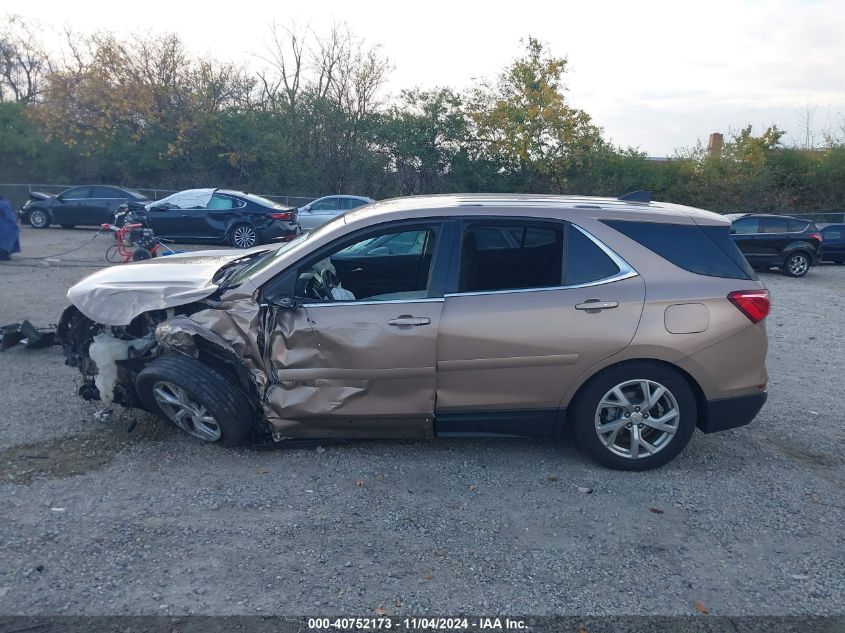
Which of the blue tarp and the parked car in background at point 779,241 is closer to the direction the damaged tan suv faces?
the blue tarp

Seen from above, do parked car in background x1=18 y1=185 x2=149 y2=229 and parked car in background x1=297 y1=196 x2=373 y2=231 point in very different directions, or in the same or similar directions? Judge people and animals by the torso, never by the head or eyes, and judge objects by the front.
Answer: same or similar directions

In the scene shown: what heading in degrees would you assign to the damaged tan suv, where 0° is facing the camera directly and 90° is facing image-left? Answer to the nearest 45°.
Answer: approximately 90°

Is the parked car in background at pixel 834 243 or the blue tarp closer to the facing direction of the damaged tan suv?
the blue tarp

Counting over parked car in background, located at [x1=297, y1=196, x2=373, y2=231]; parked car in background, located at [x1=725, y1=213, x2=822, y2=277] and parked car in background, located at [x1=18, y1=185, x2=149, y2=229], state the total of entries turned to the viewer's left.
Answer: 3

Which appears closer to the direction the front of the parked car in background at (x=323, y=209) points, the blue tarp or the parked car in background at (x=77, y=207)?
the parked car in background

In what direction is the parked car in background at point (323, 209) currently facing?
to the viewer's left

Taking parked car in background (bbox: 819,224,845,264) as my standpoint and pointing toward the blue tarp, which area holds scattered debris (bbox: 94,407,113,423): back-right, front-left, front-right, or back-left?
front-left

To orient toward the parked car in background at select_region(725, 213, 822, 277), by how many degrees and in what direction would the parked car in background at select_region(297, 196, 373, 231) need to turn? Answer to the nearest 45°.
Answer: approximately 135° to its left

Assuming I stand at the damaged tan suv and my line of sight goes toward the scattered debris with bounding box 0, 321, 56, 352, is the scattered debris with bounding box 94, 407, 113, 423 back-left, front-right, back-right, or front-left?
front-left

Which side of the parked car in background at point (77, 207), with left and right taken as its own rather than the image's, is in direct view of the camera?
left

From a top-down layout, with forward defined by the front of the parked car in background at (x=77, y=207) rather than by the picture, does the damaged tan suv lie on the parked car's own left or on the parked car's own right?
on the parked car's own left

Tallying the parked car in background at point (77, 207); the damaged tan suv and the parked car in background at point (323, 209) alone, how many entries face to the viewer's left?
3

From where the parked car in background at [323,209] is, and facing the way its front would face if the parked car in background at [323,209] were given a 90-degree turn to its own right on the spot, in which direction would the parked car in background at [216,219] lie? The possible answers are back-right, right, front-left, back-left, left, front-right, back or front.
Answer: back-left

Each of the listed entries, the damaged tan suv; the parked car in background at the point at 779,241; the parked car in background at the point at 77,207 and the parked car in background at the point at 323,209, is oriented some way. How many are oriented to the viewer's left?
4

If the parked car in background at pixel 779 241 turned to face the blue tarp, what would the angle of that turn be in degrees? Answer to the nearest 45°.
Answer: approximately 45° to its left

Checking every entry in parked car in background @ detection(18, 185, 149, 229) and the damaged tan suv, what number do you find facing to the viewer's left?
2

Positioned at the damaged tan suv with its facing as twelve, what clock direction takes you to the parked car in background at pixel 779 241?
The parked car in background is roughly at 4 o'clock from the damaged tan suv.

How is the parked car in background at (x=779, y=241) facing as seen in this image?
to the viewer's left

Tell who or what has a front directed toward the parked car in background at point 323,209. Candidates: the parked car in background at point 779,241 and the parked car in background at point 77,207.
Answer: the parked car in background at point 779,241
